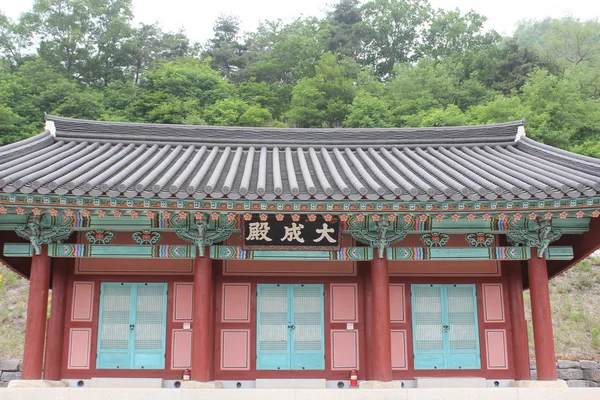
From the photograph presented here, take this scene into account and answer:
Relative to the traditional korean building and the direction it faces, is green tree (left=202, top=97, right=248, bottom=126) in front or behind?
behind

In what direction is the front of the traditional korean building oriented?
toward the camera

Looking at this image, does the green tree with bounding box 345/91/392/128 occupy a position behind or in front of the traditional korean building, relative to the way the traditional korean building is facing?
behind

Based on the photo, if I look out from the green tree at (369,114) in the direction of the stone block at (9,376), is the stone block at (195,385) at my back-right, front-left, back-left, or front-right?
front-left

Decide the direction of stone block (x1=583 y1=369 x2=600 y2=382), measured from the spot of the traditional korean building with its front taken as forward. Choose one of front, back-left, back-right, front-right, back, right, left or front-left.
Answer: back-left

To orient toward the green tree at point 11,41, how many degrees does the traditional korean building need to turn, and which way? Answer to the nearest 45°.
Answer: approximately 135° to its right

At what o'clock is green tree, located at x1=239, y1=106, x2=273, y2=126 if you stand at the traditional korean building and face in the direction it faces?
The green tree is roughly at 6 o'clock from the traditional korean building.

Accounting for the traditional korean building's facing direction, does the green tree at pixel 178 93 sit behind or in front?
behind

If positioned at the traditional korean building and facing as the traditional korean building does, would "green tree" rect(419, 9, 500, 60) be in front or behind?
behind
